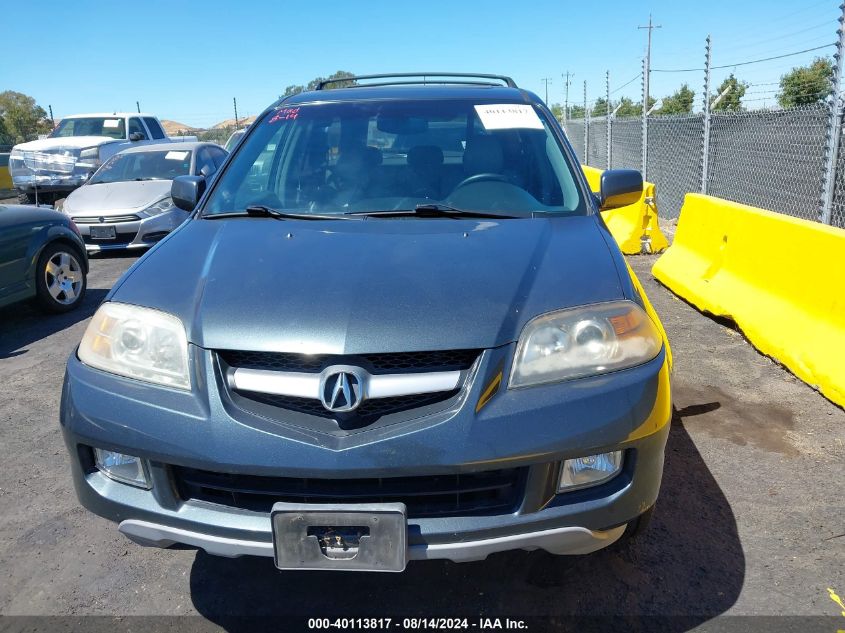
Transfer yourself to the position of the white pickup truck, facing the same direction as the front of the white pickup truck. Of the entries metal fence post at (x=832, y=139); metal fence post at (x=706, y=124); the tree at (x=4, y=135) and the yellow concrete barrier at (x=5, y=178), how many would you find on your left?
2

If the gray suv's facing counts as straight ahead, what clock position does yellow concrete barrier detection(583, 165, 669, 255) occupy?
The yellow concrete barrier is roughly at 7 o'clock from the gray suv.

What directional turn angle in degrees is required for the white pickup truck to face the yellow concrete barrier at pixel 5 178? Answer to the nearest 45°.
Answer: approximately 135° to its right

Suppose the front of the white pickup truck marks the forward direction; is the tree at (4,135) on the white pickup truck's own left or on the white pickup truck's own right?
on the white pickup truck's own right

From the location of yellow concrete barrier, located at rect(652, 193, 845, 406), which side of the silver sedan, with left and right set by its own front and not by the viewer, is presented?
left

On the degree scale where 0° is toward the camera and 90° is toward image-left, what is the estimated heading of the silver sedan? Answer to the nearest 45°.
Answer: approximately 45°

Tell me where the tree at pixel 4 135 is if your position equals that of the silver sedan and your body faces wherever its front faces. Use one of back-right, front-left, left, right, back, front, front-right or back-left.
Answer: back-right

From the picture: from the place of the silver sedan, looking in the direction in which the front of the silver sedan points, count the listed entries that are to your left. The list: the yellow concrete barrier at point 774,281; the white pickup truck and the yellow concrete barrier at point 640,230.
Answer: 2

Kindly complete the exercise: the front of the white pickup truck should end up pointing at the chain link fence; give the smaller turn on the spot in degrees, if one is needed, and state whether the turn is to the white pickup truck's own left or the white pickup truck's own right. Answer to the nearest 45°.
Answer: approximately 90° to the white pickup truck's own left
